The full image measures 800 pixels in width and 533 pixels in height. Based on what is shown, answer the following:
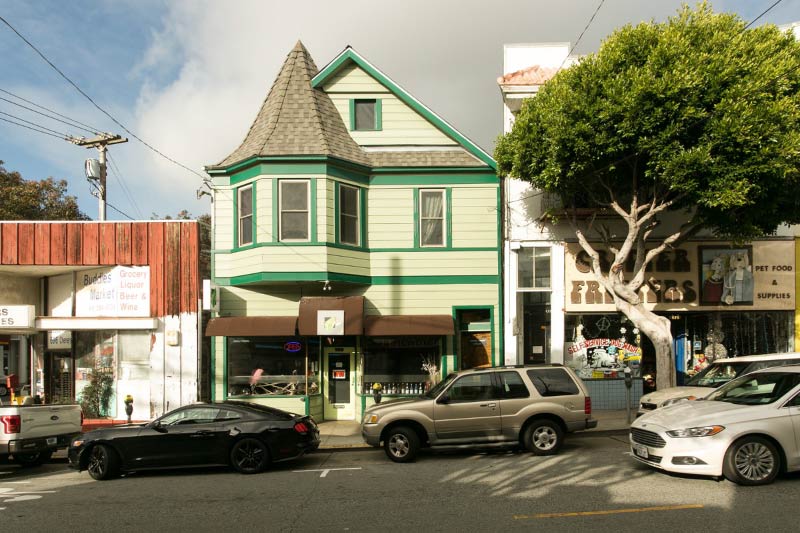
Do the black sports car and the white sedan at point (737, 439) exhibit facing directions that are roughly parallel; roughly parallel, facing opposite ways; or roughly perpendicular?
roughly parallel

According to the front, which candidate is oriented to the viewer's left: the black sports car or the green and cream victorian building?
the black sports car

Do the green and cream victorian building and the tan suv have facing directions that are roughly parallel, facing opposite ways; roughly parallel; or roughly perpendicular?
roughly perpendicular

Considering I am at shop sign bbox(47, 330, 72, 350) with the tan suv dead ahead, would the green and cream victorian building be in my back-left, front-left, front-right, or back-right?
front-left

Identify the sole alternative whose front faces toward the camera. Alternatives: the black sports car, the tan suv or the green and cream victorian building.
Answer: the green and cream victorian building

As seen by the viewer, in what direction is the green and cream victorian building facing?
toward the camera

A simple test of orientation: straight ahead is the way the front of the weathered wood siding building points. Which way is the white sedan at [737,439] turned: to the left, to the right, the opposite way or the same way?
to the right

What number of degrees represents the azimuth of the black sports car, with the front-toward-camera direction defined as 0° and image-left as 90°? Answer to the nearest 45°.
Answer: approximately 90°

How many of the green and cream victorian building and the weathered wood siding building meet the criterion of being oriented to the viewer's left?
0

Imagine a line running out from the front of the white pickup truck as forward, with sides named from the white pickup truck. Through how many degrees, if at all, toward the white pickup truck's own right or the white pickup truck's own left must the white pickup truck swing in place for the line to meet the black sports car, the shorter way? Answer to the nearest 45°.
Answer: approximately 180°

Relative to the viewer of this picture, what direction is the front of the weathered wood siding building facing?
facing the viewer

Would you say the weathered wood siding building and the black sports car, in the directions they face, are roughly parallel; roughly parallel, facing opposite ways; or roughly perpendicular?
roughly perpendicular

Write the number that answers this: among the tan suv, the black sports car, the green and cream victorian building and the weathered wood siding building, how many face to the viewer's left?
2

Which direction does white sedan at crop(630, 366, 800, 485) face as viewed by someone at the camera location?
facing the viewer and to the left of the viewer

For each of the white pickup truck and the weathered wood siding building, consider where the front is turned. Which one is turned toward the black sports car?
the weathered wood siding building
